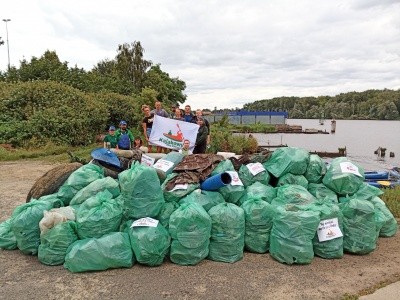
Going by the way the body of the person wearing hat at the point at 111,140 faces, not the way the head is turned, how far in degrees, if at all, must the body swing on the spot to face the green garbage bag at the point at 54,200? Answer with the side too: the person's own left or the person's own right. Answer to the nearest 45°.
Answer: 0° — they already face it

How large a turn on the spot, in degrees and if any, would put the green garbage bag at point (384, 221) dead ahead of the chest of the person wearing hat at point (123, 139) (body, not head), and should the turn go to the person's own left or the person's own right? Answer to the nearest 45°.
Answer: approximately 45° to the person's own left

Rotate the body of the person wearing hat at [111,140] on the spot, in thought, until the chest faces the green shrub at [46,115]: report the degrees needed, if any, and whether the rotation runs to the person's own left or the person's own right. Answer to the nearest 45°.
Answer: approximately 180°

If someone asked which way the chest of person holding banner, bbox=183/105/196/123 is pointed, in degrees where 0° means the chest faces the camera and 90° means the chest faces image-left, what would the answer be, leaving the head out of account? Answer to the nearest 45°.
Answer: approximately 0°

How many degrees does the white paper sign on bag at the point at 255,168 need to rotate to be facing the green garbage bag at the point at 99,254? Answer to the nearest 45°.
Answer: approximately 45° to its right

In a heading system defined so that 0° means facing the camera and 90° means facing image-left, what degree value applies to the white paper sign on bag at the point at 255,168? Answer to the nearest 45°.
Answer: approximately 0°
